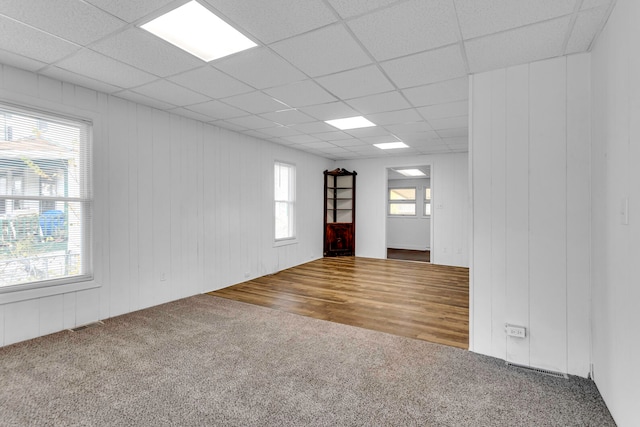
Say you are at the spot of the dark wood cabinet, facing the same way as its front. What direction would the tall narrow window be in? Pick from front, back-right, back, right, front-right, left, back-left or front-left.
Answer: front-right

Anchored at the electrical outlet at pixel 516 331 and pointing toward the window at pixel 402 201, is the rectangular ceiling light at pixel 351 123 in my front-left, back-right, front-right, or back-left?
front-left

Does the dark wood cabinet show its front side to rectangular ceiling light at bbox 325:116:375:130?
yes

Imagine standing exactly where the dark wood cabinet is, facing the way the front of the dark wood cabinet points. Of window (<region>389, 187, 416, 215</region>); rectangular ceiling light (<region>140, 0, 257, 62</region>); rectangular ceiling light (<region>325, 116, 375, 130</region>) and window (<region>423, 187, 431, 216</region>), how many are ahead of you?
2

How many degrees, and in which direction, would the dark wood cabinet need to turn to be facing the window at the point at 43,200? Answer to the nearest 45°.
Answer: approximately 45° to its right

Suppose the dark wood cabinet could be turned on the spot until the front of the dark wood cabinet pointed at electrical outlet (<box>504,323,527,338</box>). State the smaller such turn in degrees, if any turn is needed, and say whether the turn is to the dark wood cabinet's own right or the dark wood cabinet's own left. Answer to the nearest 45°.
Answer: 0° — it already faces it

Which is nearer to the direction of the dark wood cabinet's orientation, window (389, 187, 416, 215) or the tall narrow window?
the tall narrow window

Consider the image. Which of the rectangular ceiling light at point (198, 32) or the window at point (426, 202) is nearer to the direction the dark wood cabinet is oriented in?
the rectangular ceiling light

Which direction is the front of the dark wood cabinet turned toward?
toward the camera

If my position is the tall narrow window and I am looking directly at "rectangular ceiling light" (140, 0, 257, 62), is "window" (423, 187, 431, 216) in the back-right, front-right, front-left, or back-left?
back-left

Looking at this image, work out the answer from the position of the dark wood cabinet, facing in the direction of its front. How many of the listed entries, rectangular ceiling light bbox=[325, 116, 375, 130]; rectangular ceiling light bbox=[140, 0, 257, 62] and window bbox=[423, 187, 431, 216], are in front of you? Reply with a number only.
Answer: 2

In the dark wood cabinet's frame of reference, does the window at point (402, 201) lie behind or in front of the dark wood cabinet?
behind

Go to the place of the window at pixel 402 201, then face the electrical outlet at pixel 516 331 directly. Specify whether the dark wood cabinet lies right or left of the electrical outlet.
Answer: right

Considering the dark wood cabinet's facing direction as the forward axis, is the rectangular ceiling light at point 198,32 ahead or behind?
ahead

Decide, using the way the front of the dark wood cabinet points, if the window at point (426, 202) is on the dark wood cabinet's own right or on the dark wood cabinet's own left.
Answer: on the dark wood cabinet's own left

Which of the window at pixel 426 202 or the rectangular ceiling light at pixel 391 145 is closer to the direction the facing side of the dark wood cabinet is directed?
the rectangular ceiling light

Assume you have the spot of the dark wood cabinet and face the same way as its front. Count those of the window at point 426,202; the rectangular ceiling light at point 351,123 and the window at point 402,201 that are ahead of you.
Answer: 1
